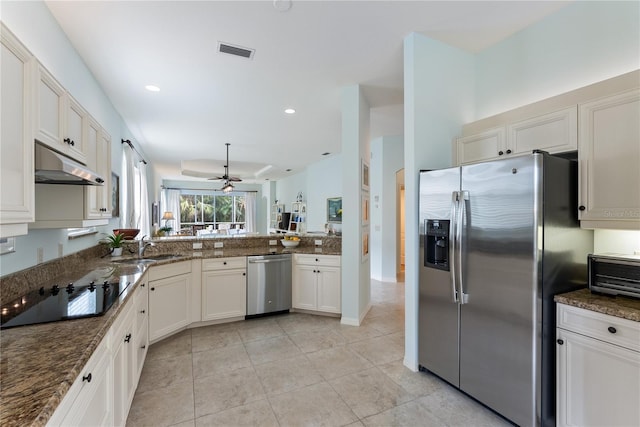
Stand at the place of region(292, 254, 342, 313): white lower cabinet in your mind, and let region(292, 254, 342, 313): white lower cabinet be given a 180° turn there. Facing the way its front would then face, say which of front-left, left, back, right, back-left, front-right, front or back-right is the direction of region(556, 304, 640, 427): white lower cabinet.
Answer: back-right

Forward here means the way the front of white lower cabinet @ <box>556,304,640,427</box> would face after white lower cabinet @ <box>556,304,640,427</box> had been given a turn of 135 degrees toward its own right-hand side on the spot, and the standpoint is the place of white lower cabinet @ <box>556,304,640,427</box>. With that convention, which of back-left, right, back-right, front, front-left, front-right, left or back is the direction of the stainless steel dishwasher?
left

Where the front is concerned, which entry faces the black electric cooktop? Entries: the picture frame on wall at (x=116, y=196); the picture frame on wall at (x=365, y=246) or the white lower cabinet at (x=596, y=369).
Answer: the white lower cabinet

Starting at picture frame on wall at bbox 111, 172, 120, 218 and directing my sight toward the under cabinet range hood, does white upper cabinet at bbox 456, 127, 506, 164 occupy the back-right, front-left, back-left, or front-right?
front-left

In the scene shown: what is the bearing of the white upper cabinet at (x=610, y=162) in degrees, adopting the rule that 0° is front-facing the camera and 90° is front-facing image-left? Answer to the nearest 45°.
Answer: approximately 45°

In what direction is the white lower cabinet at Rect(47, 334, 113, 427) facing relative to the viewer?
to the viewer's right

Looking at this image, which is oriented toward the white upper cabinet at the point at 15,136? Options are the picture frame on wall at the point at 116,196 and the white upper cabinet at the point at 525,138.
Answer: the white upper cabinet at the point at 525,138

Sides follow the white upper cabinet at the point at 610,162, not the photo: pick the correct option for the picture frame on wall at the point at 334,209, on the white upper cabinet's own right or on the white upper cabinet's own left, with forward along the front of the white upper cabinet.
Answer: on the white upper cabinet's own right

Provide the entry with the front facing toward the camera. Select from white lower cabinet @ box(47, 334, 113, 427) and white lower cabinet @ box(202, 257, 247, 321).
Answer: white lower cabinet @ box(202, 257, 247, 321)

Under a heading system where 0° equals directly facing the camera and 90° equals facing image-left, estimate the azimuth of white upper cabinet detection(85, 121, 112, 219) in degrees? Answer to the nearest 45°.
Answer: approximately 270°

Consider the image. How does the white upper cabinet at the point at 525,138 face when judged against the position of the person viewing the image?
facing the viewer and to the left of the viewer

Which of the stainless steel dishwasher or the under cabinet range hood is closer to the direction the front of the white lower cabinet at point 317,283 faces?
the under cabinet range hood

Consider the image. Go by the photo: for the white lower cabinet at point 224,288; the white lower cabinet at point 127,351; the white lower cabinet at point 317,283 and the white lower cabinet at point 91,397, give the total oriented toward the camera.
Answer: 2

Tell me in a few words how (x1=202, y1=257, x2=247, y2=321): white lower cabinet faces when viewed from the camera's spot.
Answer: facing the viewer

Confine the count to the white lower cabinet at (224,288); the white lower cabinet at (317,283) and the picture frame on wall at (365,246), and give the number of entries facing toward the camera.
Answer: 2

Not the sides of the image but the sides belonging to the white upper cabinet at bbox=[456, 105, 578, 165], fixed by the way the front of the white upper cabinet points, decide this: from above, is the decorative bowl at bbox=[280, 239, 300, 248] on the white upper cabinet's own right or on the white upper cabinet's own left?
on the white upper cabinet's own right
